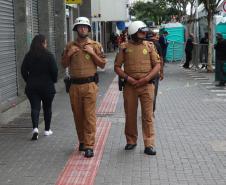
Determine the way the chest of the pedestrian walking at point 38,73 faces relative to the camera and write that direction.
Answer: away from the camera

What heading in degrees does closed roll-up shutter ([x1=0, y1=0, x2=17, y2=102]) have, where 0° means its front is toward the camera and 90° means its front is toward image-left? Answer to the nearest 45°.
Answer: approximately 315°

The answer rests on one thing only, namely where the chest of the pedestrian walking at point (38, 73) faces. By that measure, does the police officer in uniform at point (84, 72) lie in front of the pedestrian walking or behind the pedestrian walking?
behind

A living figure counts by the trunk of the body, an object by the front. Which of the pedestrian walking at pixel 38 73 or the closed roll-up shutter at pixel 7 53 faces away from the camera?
the pedestrian walking

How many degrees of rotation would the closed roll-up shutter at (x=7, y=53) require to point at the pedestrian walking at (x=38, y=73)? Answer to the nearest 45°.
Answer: approximately 45° to its right

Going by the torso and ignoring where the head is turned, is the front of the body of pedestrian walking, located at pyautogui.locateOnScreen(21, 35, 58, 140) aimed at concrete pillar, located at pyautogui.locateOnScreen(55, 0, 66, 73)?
yes

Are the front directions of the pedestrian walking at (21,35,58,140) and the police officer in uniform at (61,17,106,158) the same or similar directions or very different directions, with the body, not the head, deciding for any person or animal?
very different directions

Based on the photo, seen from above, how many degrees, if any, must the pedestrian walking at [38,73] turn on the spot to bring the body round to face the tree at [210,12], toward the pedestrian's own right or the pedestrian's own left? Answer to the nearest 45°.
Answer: approximately 45° to the pedestrian's own right

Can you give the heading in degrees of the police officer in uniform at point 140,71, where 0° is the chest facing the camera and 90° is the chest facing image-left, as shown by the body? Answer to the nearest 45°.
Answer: approximately 0°

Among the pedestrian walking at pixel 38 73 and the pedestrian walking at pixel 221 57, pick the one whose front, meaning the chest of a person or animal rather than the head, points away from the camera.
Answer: the pedestrian walking at pixel 38 73
